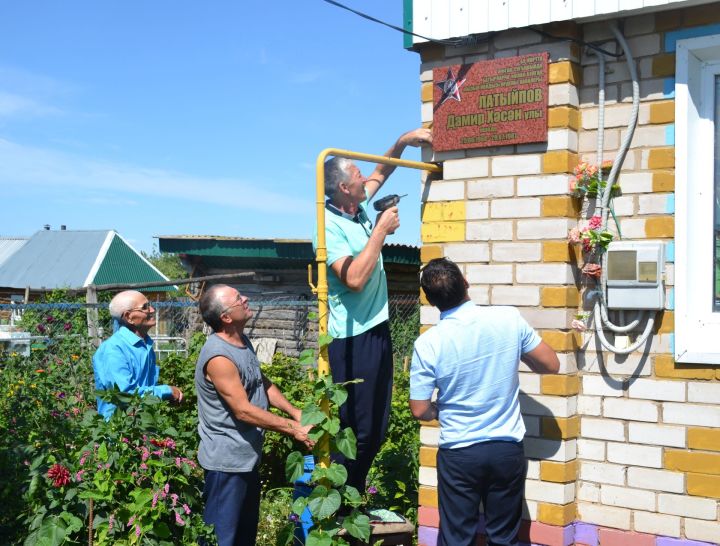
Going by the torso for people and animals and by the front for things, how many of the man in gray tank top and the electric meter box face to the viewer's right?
1

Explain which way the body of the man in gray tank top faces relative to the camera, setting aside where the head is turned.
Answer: to the viewer's right

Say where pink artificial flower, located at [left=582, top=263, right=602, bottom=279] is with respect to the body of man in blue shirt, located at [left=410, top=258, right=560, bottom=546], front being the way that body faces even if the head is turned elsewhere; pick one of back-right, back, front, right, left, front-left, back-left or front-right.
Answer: front-right

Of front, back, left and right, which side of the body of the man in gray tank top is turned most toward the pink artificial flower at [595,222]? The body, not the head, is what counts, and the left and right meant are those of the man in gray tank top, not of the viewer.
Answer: front

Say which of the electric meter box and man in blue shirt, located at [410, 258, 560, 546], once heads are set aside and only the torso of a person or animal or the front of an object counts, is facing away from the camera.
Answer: the man in blue shirt

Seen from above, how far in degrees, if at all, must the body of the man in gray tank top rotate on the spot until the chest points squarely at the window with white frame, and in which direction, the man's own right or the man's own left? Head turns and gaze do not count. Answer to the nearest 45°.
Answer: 0° — they already face it

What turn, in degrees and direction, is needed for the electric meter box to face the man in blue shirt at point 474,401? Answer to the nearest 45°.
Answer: approximately 45° to its right

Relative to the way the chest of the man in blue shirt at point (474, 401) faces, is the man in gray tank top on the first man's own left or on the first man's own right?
on the first man's own left

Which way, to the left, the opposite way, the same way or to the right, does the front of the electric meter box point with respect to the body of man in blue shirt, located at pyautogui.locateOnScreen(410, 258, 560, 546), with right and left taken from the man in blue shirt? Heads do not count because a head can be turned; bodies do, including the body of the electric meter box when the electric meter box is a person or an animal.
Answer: the opposite way

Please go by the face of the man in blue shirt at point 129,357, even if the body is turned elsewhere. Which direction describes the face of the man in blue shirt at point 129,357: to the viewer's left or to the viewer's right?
to the viewer's right

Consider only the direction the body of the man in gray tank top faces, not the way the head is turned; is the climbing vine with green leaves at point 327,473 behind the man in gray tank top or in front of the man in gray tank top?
in front

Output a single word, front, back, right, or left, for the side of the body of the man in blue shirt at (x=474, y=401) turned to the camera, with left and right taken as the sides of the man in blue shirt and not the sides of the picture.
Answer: back
